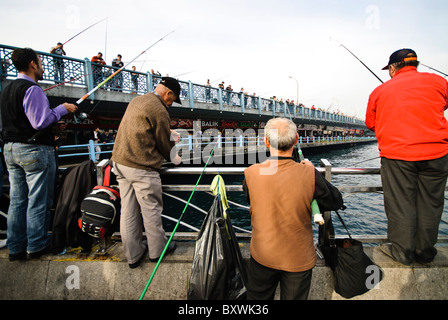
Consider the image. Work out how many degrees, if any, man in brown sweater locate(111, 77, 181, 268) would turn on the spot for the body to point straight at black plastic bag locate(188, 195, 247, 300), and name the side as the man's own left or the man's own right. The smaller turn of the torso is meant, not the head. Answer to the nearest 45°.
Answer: approximately 90° to the man's own right

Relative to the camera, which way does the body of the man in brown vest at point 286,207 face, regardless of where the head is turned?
away from the camera

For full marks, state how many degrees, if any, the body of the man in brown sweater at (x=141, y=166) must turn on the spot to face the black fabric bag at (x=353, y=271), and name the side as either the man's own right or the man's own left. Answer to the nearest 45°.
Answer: approximately 90° to the man's own right

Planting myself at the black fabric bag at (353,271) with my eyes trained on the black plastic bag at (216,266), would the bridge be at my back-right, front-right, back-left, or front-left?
front-right

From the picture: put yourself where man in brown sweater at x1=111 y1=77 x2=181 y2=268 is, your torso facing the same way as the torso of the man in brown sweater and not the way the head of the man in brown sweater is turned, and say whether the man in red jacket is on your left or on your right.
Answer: on your right

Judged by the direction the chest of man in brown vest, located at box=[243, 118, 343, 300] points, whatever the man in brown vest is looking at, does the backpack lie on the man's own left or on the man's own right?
on the man's own left

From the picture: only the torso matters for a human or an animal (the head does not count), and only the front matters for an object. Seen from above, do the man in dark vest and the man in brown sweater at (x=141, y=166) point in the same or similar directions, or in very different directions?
same or similar directions

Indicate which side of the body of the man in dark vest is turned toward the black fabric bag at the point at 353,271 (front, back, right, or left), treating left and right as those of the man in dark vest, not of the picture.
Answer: right

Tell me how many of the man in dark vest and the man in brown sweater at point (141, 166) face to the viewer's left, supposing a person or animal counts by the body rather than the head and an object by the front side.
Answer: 0

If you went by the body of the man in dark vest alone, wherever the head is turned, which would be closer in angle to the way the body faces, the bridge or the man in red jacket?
the bridge

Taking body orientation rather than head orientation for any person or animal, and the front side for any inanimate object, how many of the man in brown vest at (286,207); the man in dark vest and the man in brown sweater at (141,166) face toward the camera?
0

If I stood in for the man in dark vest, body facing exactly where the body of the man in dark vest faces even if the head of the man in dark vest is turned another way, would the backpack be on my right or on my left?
on my right

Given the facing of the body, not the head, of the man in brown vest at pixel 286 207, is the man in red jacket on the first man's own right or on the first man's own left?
on the first man's own right

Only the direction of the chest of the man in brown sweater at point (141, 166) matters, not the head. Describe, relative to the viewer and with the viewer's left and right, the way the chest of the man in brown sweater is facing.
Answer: facing away from the viewer and to the right of the viewer

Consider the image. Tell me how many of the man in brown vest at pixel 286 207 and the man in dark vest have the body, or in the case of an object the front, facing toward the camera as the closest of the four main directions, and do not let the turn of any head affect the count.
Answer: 0
